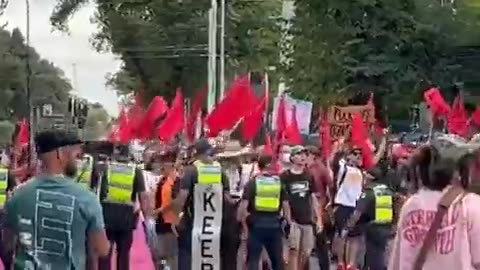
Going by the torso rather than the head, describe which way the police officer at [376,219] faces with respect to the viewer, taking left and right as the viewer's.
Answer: facing away from the viewer and to the left of the viewer

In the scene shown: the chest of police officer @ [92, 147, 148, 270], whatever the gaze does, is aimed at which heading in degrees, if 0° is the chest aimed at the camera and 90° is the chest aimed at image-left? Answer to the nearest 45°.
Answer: approximately 180°

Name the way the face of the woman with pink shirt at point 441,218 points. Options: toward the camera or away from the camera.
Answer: away from the camera

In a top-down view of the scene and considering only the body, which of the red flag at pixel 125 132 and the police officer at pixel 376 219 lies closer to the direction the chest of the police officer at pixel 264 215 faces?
the red flag

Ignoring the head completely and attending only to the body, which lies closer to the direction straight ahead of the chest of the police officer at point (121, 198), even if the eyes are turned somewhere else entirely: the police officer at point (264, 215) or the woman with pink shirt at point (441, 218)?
the police officer

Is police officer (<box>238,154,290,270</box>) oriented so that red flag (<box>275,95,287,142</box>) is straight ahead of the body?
yes

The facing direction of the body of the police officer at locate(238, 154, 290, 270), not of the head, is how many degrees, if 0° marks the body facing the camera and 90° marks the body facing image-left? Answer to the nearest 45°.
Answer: approximately 180°

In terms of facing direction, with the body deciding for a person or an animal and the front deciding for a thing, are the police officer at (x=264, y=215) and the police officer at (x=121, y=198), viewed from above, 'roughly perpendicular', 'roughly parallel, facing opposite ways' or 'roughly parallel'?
roughly parallel

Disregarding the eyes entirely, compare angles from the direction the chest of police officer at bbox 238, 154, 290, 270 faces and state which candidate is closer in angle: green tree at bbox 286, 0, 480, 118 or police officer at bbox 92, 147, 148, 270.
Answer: the green tree

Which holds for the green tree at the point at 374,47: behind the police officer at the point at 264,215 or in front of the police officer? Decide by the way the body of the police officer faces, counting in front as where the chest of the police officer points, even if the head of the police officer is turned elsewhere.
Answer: in front

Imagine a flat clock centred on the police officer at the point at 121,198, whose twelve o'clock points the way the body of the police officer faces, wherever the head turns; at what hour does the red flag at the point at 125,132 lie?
The red flag is roughly at 12 o'clock from the police officer.

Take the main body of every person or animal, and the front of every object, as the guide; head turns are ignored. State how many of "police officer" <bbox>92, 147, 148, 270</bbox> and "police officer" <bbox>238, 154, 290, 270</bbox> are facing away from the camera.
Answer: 2

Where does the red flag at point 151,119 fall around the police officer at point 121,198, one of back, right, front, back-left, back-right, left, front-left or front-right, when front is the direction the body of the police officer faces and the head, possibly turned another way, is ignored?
front

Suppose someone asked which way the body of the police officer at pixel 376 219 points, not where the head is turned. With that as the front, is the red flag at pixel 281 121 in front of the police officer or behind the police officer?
in front
